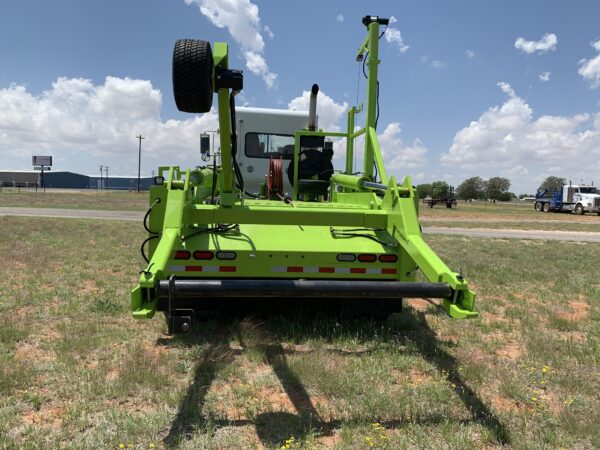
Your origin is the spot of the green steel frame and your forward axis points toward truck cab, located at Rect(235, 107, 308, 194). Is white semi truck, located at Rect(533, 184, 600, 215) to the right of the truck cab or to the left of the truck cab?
right

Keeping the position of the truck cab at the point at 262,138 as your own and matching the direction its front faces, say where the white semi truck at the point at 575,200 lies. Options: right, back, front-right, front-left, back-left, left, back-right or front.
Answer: front-right

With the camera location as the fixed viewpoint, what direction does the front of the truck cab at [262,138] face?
facing away from the viewer

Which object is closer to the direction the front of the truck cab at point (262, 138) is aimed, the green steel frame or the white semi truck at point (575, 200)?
the white semi truck

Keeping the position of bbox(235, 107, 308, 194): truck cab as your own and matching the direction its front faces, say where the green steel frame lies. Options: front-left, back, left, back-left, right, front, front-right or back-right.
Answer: back
